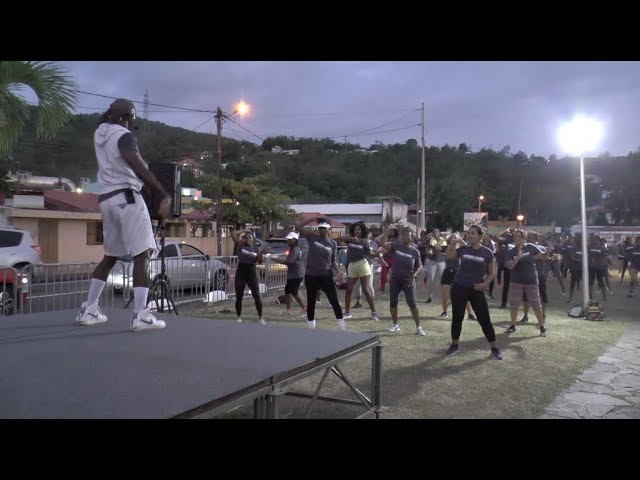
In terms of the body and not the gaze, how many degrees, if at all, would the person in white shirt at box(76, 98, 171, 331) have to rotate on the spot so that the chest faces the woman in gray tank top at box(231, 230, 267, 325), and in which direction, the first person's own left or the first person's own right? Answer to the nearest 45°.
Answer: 0° — they already face them

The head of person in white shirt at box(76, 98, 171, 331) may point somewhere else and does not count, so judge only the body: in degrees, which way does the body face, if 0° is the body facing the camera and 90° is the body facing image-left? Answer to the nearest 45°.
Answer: approximately 225°

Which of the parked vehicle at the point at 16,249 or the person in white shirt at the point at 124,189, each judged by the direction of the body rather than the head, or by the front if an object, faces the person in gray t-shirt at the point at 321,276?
the person in white shirt

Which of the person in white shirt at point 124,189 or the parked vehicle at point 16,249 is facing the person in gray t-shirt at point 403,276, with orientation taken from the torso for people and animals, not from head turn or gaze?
the person in white shirt

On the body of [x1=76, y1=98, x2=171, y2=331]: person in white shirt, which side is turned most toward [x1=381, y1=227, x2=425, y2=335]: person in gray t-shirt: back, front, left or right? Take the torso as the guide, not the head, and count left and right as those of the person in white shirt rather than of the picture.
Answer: front

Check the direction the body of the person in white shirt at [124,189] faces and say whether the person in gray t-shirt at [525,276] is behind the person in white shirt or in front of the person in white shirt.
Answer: in front

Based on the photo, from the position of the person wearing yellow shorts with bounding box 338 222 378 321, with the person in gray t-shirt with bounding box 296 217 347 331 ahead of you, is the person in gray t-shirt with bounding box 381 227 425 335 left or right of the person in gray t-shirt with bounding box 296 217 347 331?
left

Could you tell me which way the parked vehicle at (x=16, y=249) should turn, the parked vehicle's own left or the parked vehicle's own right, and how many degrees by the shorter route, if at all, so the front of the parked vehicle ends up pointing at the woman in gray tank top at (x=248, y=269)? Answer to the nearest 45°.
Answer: approximately 135° to the parked vehicle's own left

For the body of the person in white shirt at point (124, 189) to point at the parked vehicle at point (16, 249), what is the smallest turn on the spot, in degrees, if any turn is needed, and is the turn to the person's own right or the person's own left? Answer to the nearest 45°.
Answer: approximately 45° to the person's own left

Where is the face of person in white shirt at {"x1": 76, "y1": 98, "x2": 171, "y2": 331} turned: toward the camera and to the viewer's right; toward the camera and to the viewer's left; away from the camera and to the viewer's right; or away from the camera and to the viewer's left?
away from the camera and to the viewer's right
